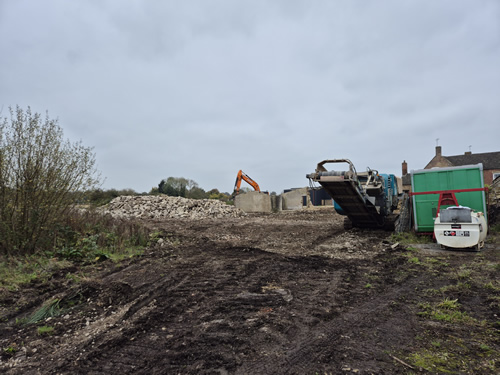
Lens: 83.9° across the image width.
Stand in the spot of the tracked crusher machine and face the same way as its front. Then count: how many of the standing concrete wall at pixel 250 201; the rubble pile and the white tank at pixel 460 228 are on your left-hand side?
1

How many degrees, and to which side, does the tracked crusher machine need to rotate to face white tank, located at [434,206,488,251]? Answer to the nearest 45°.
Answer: approximately 90° to its left

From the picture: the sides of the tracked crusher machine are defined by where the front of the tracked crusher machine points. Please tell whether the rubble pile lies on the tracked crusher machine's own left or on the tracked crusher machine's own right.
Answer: on the tracked crusher machine's own right

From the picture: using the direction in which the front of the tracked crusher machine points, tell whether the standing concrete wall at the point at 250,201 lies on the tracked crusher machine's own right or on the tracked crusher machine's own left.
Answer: on the tracked crusher machine's own right

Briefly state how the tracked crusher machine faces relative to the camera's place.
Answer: facing the viewer and to the left of the viewer

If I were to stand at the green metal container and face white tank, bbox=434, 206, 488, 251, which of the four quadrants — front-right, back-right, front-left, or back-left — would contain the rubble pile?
back-right

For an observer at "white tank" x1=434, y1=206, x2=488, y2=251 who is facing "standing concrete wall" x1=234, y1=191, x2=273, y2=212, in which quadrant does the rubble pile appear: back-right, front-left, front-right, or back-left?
front-left

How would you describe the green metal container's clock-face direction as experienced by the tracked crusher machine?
The green metal container is roughly at 8 o'clock from the tracked crusher machine.

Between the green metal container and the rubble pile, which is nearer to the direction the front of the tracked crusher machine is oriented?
the rubble pile
